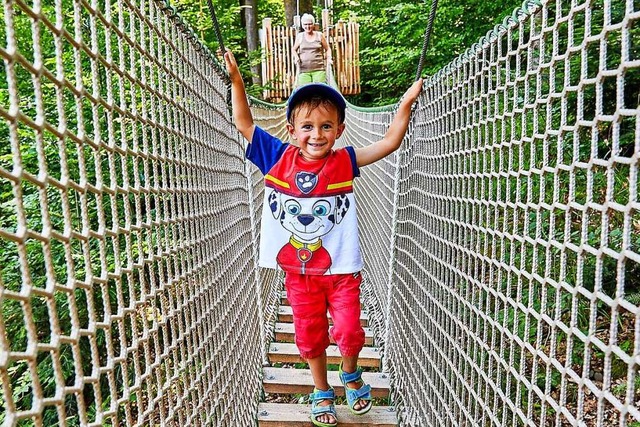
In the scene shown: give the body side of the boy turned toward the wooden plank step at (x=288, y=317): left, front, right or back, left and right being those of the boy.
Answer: back

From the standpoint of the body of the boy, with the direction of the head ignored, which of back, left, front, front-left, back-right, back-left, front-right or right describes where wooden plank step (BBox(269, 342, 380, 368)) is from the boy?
back

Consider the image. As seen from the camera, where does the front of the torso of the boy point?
toward the camera

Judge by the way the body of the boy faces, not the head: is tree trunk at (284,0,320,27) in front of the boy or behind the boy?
behind

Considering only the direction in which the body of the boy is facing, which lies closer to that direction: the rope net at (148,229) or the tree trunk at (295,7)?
the rope net
